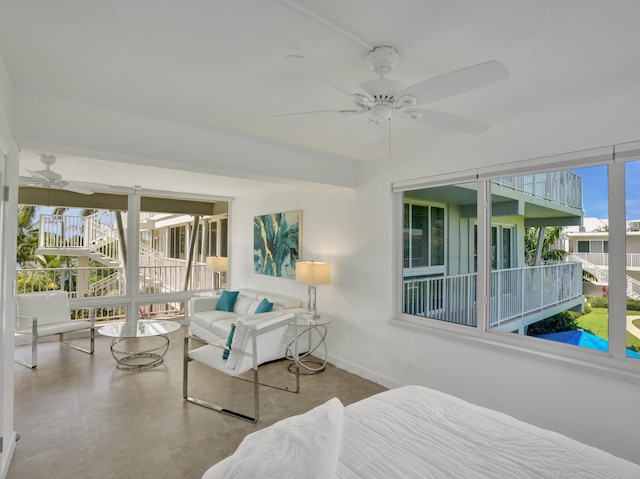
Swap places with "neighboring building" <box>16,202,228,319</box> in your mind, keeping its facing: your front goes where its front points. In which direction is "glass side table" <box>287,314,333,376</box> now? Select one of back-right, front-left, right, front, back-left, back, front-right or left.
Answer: left

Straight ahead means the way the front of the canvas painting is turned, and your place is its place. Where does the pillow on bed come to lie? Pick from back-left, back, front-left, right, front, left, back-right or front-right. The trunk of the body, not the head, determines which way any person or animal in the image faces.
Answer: front-left

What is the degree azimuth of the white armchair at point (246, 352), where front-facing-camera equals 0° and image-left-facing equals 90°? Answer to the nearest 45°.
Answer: approximately 135°

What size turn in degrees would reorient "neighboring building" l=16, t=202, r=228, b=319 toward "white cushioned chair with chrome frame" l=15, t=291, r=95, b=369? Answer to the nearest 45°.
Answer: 0° — it already faces it

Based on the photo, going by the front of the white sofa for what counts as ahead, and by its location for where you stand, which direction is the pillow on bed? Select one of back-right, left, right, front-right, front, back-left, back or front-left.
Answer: front-left

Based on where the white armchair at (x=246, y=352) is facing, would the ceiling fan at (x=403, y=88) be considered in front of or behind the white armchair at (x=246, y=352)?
behind

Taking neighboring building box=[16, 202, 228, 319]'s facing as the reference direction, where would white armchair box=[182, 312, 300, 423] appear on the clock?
The white armchair is roughly at 10 o'clock from the neighboring building.

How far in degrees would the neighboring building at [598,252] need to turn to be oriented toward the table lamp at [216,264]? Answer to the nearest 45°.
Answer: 0° — it already faces it

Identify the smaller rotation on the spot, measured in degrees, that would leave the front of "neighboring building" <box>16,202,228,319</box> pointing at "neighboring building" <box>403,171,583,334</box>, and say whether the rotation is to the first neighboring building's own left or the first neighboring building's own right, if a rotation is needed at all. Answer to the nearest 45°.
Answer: approximately 90° to the first neighboring building's own left

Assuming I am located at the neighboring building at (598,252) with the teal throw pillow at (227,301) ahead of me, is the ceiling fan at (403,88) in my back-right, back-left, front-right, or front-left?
front-left

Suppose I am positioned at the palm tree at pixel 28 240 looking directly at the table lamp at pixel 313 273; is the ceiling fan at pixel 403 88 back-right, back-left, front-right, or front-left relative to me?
front-right

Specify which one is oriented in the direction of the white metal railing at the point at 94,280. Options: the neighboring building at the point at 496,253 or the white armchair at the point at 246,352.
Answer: the white armchair

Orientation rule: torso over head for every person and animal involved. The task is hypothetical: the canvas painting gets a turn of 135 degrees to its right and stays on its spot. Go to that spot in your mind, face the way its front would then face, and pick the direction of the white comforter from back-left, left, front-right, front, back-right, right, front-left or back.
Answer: back

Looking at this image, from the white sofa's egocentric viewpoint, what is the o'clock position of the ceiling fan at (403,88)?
The ceiling fan is roughly at 10 o'clock from the white sofa.

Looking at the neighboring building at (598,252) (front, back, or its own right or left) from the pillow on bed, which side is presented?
front
